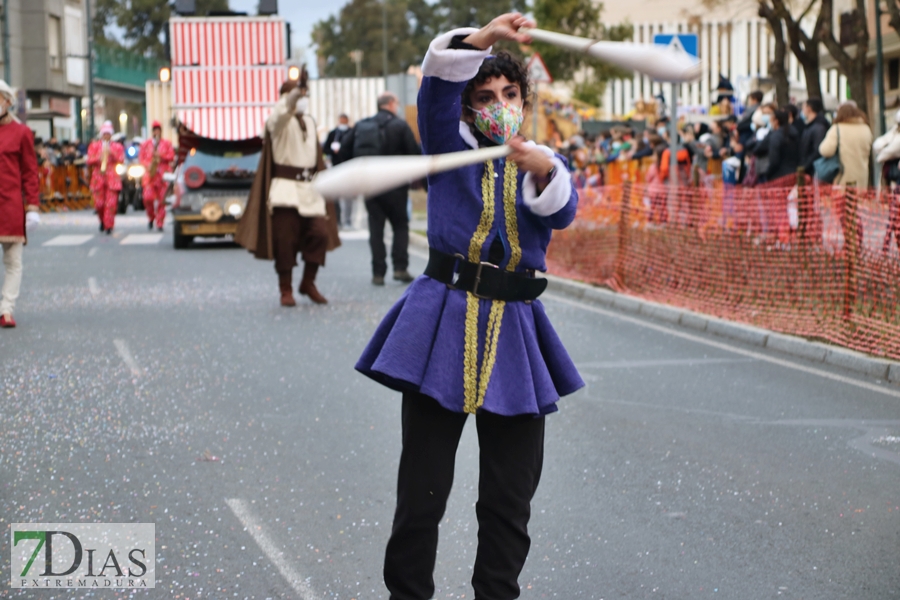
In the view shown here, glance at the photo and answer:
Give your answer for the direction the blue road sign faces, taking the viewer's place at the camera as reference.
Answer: facing the viewer

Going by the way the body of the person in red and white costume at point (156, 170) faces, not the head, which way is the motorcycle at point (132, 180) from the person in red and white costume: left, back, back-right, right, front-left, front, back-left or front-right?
back

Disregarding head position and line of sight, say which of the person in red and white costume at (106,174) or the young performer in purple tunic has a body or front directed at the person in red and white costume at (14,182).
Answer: the person in red and white costume at (106,174)

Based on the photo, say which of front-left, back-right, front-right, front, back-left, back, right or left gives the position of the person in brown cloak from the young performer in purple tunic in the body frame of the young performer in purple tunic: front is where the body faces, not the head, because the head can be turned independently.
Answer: back

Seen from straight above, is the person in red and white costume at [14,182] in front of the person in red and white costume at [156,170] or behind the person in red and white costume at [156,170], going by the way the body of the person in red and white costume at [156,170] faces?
in front

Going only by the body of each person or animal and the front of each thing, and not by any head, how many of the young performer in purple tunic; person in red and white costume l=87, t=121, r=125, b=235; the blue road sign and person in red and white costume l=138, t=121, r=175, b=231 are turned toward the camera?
4

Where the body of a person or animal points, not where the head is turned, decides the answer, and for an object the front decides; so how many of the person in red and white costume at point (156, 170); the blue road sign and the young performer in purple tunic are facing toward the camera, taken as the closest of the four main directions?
3

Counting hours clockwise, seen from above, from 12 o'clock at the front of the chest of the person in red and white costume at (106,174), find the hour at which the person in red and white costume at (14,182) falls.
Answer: the person in red and white costume at (14,182) is roughly at 12 o'clock from the person in red and white costume at (106,174).

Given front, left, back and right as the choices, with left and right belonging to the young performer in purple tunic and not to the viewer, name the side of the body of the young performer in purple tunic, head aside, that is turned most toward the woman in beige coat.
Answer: back

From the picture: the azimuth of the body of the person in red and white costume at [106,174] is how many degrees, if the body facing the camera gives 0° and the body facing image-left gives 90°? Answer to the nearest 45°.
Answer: approximately 0°

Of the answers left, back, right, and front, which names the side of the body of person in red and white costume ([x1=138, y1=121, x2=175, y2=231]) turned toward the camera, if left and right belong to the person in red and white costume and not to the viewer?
front
